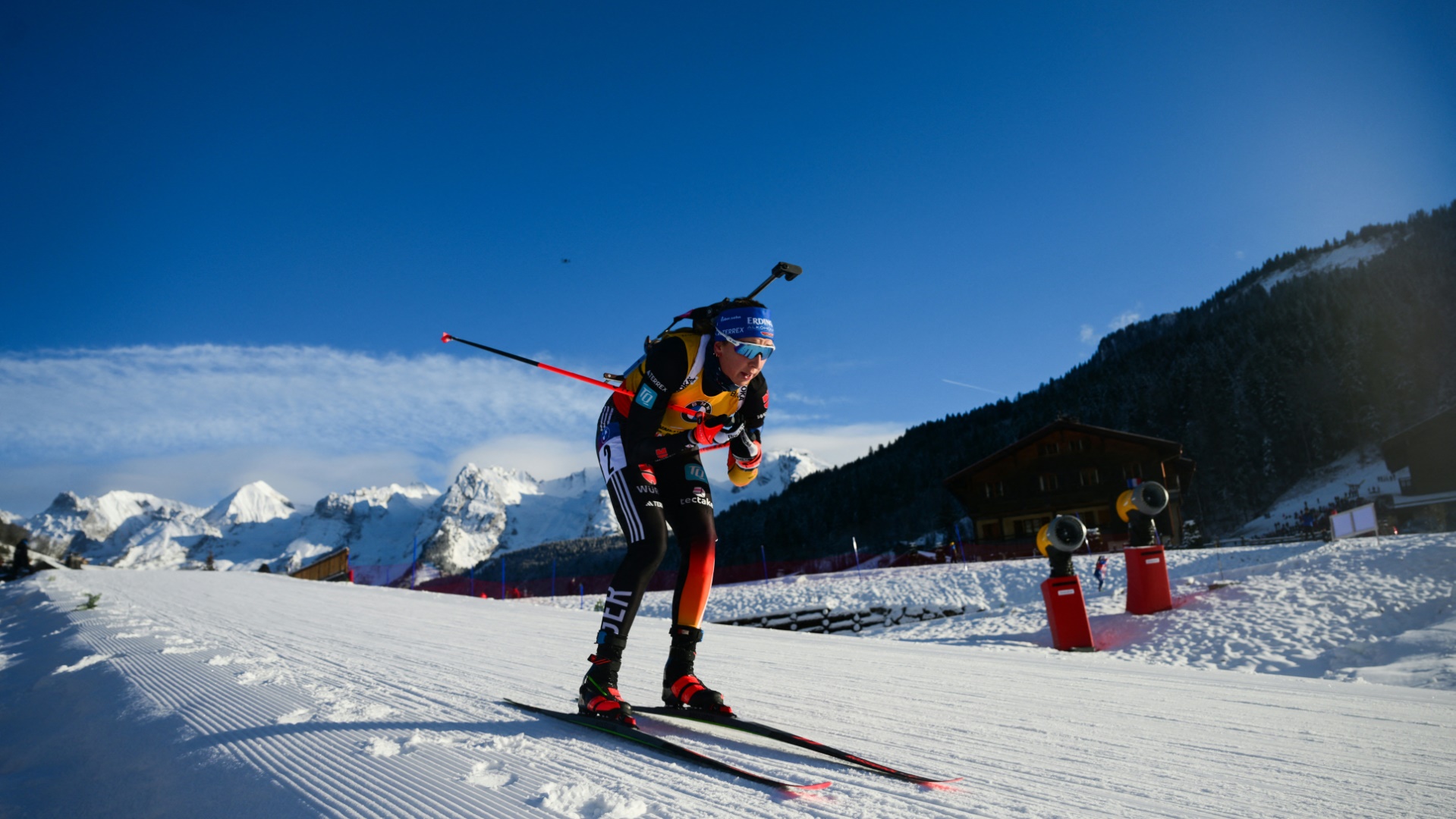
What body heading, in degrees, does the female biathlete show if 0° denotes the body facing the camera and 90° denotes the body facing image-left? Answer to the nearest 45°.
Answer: approximately 315°

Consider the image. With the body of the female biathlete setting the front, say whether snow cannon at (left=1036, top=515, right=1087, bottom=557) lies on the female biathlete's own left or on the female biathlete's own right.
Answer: on the female biathlete's own left

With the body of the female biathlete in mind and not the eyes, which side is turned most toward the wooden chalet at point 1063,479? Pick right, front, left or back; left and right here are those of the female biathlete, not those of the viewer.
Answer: left

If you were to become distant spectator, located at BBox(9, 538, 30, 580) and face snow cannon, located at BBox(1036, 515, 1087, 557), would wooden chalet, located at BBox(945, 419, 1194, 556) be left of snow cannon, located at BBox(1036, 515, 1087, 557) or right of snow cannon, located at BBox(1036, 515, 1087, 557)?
left

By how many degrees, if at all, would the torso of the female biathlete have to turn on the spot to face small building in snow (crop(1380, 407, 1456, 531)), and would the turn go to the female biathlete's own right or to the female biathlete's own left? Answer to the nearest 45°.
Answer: approximately 90° to the female biathlete's own left

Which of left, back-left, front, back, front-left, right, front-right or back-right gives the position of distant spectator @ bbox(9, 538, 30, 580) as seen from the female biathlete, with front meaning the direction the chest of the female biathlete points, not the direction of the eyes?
back

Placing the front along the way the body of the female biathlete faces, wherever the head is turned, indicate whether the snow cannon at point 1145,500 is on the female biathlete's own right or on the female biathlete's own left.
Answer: on the female biathlete's own left
